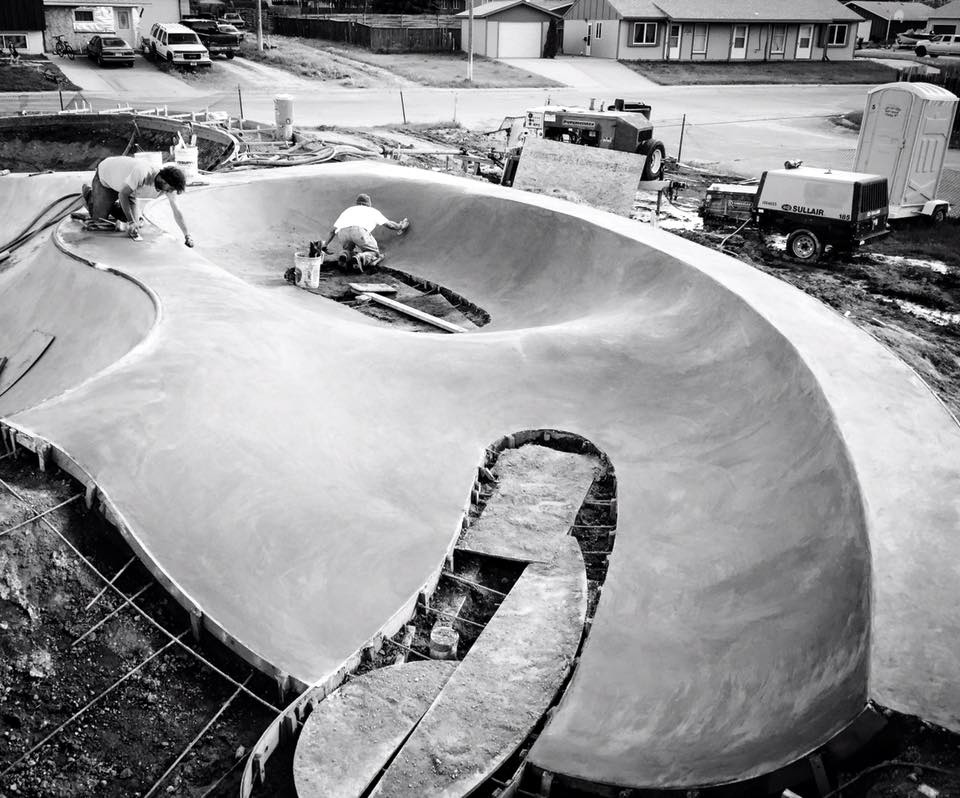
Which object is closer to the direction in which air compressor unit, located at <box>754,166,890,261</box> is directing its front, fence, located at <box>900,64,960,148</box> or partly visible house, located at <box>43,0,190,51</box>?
the partly visible house

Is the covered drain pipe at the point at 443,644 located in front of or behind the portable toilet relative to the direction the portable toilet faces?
in front

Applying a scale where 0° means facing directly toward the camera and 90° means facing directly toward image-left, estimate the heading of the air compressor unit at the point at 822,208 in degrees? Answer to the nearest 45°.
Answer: approximately 135°

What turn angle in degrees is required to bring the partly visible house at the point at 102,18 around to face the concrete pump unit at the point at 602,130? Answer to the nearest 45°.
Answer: approximately 45° to its left

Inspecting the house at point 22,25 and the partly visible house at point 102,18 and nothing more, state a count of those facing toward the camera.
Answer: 2

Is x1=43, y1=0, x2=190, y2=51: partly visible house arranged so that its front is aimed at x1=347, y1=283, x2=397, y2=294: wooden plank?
yes

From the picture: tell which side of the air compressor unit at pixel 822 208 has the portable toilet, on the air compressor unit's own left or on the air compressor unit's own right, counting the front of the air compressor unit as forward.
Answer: on the air compressor unit's own right

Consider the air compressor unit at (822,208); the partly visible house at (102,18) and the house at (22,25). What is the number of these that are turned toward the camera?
2

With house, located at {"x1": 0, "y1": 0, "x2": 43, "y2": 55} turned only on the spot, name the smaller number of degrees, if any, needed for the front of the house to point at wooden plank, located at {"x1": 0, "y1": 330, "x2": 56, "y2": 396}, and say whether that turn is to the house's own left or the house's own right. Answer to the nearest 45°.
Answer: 0° — it already faces it

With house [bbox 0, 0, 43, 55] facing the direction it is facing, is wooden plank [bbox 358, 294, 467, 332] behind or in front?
in front

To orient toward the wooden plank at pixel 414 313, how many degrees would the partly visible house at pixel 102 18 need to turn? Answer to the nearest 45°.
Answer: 0° — it already faces it
